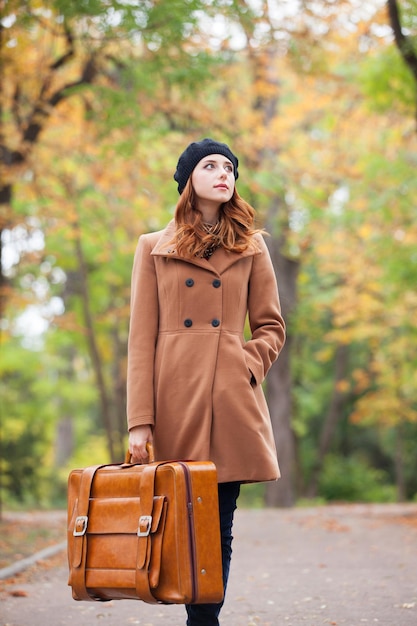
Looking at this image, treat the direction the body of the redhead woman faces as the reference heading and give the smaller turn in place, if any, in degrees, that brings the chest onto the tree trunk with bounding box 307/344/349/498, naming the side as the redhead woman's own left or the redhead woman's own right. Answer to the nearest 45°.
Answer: approximately 180°

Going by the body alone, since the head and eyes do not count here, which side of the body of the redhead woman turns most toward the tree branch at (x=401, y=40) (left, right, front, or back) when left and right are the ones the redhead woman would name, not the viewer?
back

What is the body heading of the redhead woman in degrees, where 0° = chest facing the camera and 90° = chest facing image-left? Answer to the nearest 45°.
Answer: approximately 0°

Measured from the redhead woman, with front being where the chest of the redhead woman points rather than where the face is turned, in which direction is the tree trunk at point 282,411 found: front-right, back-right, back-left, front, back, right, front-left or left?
back
